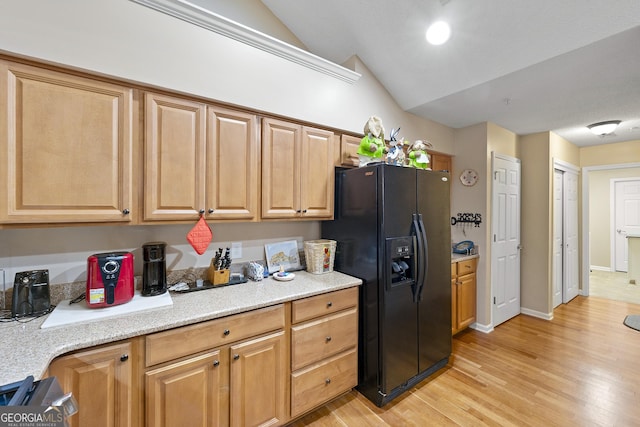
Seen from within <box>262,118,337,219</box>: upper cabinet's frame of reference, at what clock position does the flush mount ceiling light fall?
The flush mount ceiling light is roughly at 10 o'clock from the upper cabinet.

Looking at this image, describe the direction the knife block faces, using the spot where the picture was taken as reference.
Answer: facing the viewer

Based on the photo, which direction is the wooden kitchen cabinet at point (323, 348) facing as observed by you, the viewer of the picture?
facing the viewer and to the right of the viewer

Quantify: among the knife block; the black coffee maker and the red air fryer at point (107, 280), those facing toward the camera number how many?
3

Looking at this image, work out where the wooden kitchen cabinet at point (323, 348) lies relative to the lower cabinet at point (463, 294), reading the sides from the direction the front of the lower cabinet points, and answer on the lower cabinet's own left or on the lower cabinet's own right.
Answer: on the lower cabinet's own right

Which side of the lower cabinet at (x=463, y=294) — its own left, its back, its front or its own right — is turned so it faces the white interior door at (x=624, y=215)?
left

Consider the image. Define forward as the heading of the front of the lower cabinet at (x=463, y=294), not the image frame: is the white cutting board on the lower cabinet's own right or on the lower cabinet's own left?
on the lower cabinet's own right

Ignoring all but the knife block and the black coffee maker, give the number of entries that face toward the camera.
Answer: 2

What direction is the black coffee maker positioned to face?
toward the camera

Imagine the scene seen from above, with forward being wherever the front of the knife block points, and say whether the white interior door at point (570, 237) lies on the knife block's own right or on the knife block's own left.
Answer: on the knife block's own left

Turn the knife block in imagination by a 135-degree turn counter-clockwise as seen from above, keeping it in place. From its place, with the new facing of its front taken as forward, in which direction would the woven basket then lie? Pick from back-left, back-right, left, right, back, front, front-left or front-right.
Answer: front-right

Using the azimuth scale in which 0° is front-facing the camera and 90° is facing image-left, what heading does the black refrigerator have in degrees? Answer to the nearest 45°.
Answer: approximately 315°

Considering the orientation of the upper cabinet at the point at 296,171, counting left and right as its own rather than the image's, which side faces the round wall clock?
left
